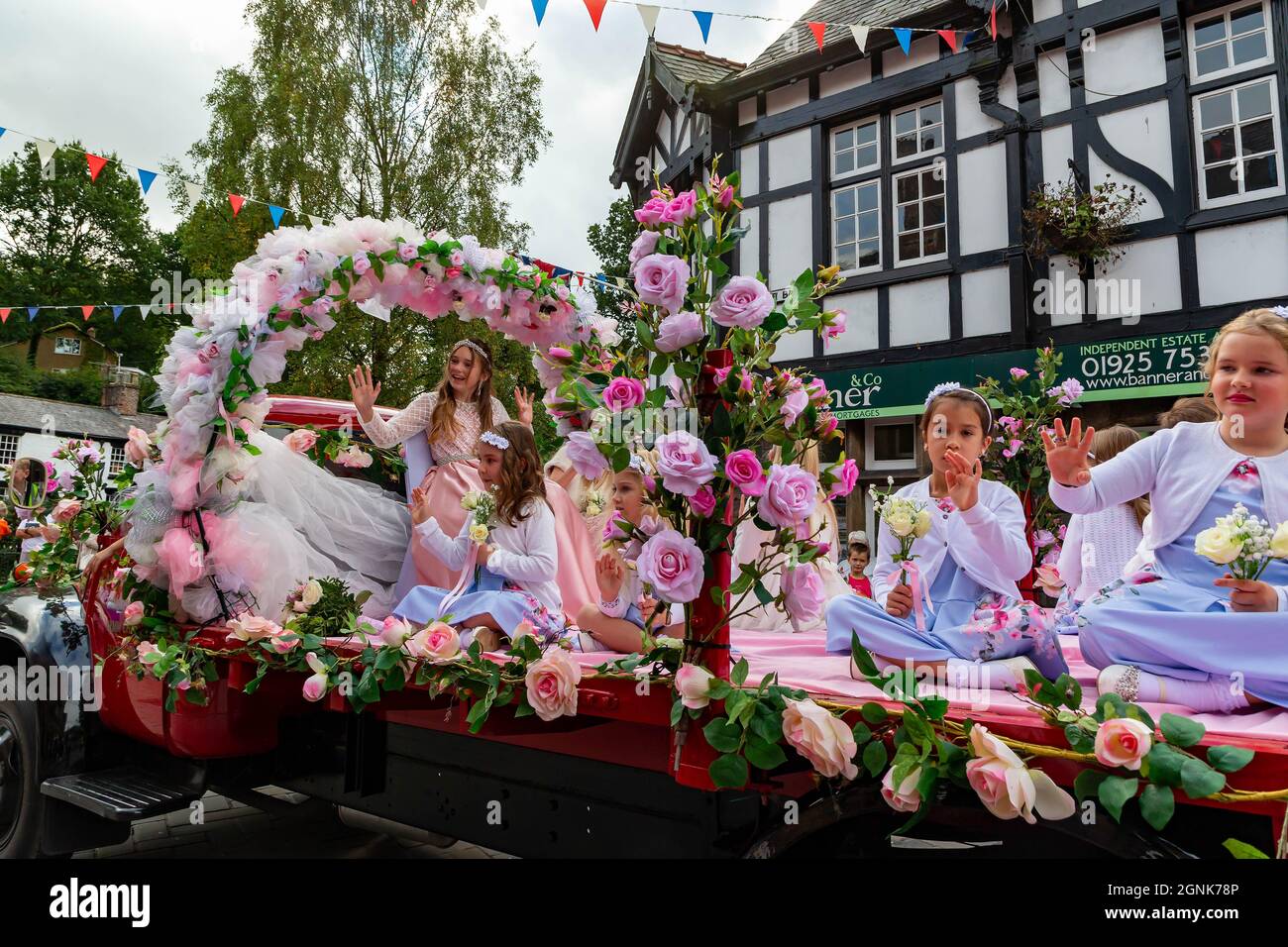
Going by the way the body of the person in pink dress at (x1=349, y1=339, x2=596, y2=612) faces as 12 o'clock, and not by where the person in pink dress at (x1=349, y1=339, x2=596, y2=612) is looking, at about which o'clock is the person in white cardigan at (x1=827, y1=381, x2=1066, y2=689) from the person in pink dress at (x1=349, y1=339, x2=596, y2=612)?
the person in white cardigan at (x1=827, y1=381, x2=1066, y2=689) is roughly at 11 o'clock from the person in pink dress at (x1=349, y1=339, x2=596, y2=612).

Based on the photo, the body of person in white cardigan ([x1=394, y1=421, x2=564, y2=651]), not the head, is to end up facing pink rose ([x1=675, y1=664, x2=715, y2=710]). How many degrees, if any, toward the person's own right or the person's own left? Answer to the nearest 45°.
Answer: approximately 135° to the person's own left

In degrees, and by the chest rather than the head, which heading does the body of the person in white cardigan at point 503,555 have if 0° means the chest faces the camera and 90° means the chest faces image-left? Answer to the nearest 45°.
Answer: approximately 45°

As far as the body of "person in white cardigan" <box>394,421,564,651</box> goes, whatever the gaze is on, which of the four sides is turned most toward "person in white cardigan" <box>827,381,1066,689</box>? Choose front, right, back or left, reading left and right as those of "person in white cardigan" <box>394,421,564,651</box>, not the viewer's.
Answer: left

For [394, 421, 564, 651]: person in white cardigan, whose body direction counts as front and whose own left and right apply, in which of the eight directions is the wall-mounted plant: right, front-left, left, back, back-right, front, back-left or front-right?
back
